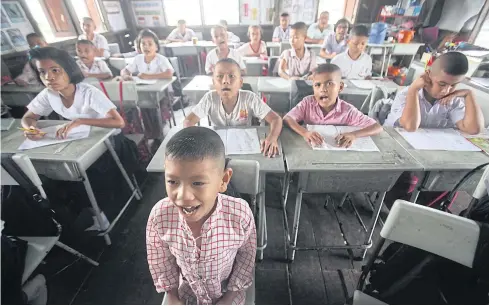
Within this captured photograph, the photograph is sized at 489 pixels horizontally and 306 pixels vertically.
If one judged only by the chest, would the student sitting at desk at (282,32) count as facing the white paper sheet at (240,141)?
yes

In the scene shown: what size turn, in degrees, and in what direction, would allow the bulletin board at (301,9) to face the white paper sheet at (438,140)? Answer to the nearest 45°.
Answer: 0° — it already faces it

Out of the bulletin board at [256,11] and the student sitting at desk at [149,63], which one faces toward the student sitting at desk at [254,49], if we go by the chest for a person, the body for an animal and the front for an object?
the bulletin board

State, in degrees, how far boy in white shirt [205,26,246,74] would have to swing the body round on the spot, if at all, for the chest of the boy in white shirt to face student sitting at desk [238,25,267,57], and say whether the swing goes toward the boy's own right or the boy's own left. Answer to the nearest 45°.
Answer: approximately 135° to the boy's own left

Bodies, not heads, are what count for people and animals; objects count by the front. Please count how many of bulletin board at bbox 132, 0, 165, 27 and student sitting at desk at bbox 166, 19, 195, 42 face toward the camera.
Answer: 2

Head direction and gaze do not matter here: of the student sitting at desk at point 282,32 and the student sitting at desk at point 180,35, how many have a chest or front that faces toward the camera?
2

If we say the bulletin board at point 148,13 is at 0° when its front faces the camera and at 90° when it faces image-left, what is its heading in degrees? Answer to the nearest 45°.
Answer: approximately 0°
